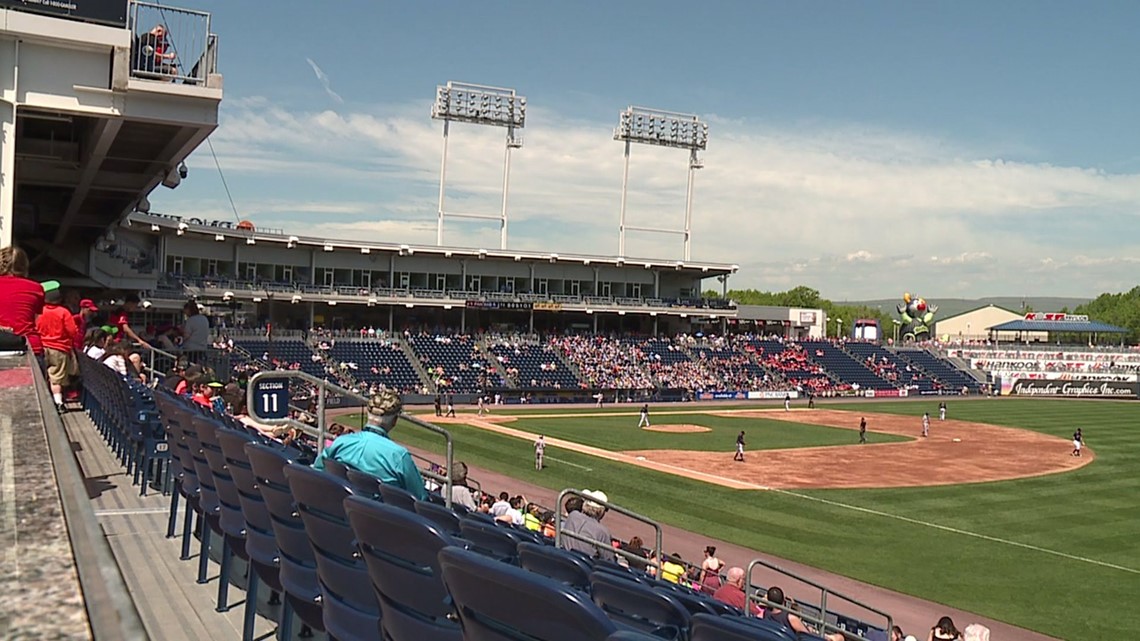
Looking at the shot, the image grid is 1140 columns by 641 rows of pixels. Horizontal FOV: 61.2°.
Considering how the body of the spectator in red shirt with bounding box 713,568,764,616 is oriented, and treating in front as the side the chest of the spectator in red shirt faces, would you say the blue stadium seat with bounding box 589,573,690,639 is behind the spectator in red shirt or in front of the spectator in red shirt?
behind

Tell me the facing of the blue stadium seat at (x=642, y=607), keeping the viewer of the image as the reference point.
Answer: facing away from the viewer and to the right of the viewer

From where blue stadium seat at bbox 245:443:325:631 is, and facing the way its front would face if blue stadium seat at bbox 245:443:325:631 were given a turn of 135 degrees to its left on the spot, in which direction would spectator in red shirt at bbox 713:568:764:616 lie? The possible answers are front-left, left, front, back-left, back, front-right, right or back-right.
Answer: back-right

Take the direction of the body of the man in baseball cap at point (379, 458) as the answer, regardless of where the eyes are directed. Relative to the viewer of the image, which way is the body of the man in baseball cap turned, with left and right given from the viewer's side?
facing away from the viewer and to the right of the viewer

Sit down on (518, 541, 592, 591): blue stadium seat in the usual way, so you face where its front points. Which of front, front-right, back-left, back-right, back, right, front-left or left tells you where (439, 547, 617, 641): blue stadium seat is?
back-right

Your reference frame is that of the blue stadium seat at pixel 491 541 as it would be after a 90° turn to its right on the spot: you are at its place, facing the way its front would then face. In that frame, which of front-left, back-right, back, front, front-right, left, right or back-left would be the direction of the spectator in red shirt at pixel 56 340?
back

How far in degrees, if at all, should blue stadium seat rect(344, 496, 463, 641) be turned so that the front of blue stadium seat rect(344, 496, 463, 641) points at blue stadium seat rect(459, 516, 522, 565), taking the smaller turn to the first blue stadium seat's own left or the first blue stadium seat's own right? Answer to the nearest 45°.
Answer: approximately 45° to the first blue stadium seat's own left

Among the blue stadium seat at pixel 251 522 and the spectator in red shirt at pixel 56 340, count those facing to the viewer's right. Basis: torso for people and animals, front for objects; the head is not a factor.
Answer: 1

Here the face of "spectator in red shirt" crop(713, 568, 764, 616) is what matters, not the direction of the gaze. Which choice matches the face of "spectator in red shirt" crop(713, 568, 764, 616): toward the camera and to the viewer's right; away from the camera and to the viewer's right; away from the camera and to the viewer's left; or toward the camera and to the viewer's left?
away from the camera and to the viewer's right

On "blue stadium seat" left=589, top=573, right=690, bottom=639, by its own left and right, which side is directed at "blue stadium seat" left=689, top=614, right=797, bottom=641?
right

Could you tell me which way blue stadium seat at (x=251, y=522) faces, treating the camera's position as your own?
facing to the right of the viewer

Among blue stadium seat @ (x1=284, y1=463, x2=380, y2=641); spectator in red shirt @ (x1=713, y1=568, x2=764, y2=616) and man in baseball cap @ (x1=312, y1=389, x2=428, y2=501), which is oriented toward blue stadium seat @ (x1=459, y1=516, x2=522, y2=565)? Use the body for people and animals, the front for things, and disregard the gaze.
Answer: blue stadium seat @ (x1=284, y1=463, x2=380, y2=641)

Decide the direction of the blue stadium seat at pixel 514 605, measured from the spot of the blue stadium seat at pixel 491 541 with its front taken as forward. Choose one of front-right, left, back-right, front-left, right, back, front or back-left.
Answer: back-right

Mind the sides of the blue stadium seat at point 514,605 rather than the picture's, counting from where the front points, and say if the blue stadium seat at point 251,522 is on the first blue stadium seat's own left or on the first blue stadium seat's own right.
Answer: on the first blue stadium seat's own left

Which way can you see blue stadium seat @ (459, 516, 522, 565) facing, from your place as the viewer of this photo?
facing away from the viewer and to the right of the viewer
